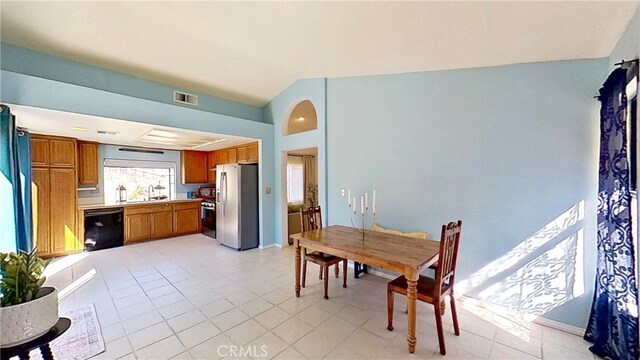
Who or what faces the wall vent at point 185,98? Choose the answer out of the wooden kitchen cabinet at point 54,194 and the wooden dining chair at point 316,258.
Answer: the wooden kitchen cabinet

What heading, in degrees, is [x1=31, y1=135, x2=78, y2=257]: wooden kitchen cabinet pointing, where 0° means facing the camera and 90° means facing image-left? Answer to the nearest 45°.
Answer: approximately 315°

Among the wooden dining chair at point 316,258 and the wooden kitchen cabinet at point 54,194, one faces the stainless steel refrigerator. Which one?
the wooden kitchen cabinet

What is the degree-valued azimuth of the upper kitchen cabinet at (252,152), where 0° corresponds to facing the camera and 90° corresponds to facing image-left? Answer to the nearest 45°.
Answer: approximately 45°

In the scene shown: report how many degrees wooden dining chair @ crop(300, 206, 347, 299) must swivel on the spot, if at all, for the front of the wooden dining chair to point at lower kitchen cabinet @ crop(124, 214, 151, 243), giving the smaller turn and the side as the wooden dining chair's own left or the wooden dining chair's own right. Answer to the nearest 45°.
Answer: approximately 180°

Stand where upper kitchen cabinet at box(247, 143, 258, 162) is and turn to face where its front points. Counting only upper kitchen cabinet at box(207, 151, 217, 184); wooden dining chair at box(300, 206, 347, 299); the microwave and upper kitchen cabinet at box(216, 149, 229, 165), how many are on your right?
3

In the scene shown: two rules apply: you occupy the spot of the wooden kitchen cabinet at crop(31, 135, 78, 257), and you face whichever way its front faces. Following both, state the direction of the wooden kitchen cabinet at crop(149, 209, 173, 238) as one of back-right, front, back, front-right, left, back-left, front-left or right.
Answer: front-left

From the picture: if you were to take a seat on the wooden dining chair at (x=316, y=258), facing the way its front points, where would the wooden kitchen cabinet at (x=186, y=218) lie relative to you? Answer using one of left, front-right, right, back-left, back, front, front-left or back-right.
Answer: back

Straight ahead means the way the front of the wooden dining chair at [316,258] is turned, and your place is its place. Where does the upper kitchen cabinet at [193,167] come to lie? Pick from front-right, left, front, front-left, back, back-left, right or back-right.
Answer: back

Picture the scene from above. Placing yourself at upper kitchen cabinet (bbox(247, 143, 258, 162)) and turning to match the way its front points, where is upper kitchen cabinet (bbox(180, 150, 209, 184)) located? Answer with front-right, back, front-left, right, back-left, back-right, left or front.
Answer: right

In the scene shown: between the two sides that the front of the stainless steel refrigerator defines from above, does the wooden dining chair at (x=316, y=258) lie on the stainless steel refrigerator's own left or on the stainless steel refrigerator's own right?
on the stainless steel refrigerator's own left

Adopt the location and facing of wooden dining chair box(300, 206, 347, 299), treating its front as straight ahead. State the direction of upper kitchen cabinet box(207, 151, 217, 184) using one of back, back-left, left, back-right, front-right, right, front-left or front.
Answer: back

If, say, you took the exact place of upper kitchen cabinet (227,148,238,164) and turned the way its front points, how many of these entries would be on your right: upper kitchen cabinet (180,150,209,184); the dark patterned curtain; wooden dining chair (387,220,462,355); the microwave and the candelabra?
2
